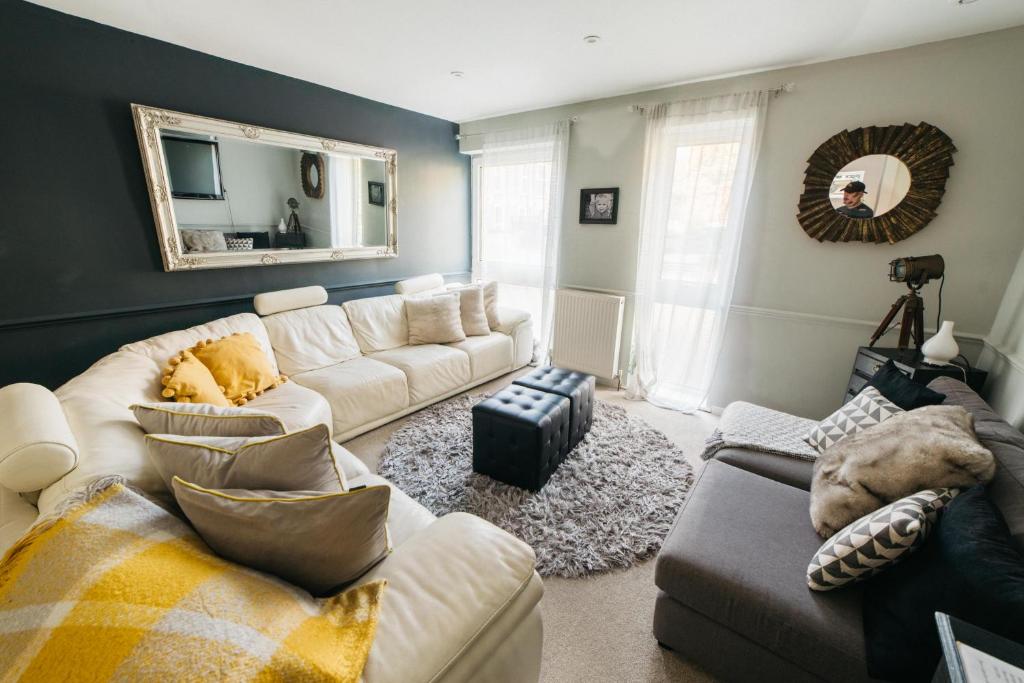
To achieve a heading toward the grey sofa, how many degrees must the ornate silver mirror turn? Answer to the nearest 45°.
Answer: approximately 45° to its right

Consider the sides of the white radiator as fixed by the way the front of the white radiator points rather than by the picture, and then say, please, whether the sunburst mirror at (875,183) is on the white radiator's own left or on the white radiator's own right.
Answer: on the white radiator's own left

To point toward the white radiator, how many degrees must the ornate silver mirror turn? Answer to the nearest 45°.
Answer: approximately 45° to its left

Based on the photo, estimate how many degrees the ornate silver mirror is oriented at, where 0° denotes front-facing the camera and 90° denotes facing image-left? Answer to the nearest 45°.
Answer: approximately 315°

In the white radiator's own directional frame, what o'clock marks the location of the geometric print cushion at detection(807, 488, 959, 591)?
The geometric print cushion is roughly at 10 o'clock from the white radiator.

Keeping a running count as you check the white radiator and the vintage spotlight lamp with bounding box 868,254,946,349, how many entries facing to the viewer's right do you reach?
0

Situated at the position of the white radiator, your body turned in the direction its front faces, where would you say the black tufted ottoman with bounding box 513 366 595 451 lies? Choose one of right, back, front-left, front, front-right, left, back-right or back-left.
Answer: front-left

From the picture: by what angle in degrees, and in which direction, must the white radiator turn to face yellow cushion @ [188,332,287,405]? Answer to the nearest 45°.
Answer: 0° — it already faces it

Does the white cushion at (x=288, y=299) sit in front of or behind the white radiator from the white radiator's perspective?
in front

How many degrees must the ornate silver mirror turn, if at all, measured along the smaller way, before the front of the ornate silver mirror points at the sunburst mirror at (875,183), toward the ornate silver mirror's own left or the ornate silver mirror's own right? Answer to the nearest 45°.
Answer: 0° — it already faces it

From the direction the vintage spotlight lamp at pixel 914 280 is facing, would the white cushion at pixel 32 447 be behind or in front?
in front

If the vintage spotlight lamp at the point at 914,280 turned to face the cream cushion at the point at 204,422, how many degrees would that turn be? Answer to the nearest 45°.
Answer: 0° — it already faces it

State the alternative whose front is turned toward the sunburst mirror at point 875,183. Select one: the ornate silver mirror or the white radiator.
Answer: the ornate silver mirror

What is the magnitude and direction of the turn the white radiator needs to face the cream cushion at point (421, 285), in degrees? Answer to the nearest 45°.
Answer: approximately 45° to its right

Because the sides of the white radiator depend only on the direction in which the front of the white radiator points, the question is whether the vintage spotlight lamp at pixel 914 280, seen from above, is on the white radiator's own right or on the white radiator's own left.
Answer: on the white radiator's own left

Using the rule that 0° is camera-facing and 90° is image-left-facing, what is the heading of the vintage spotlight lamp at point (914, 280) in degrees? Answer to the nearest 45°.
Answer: approximately 45°

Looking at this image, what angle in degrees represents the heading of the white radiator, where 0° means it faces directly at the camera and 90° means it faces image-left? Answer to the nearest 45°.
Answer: approximately 45°
